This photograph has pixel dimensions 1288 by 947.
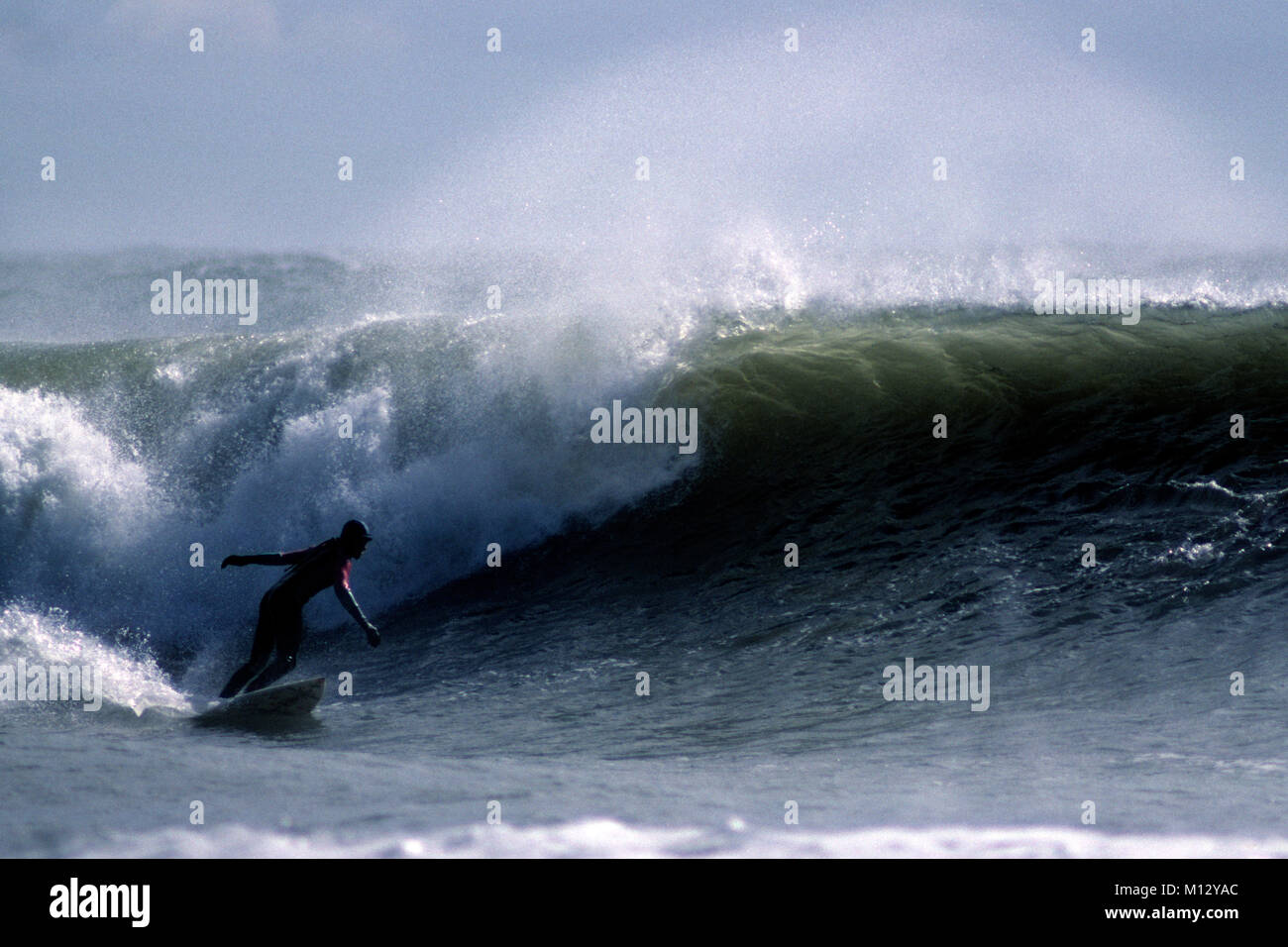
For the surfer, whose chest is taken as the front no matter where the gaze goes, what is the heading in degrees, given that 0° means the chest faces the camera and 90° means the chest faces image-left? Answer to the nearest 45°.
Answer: approximately 270°

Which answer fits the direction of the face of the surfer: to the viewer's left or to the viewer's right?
to the viewer's right
